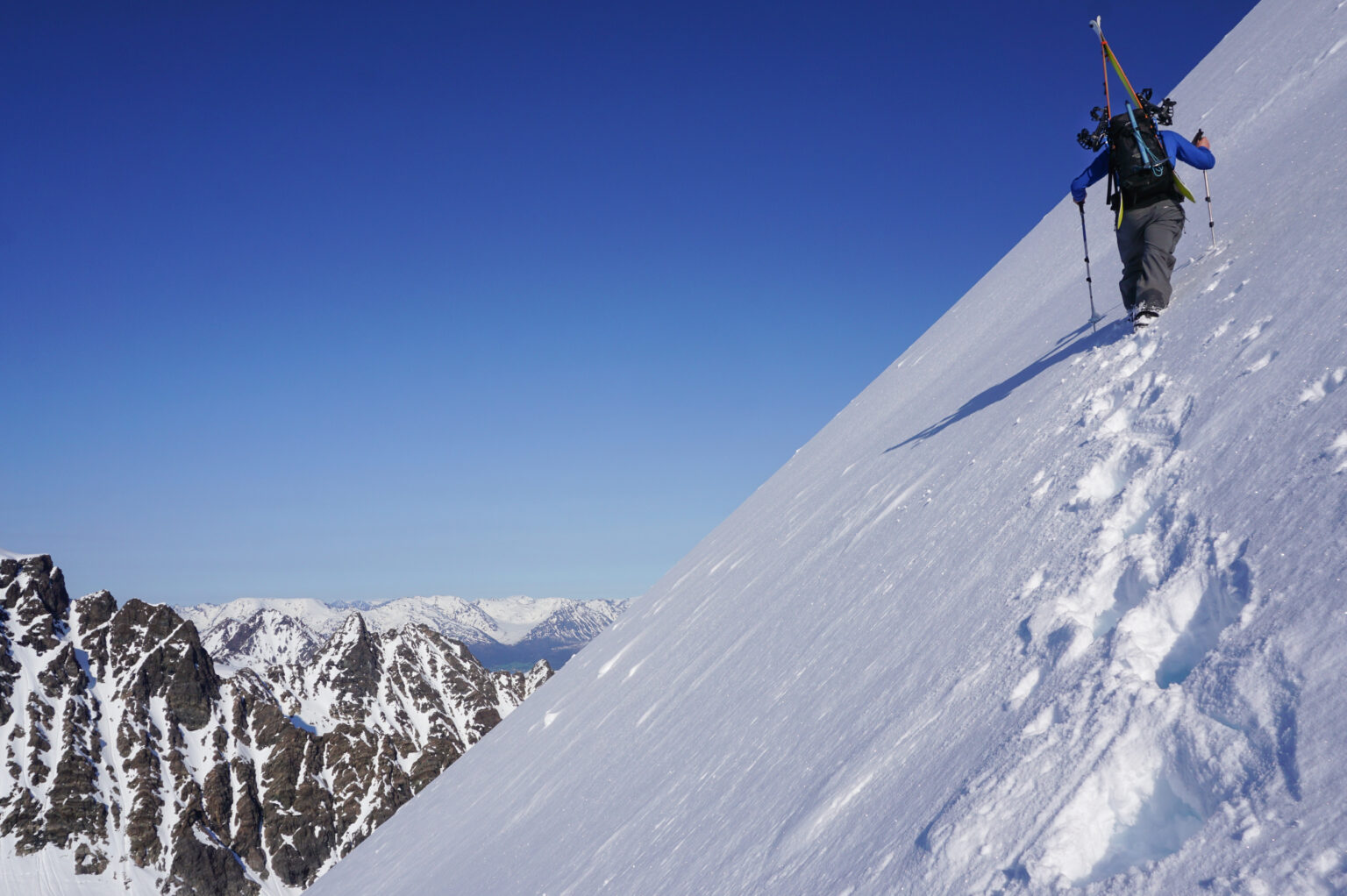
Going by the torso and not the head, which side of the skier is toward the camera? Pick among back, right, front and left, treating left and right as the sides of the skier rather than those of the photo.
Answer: back
